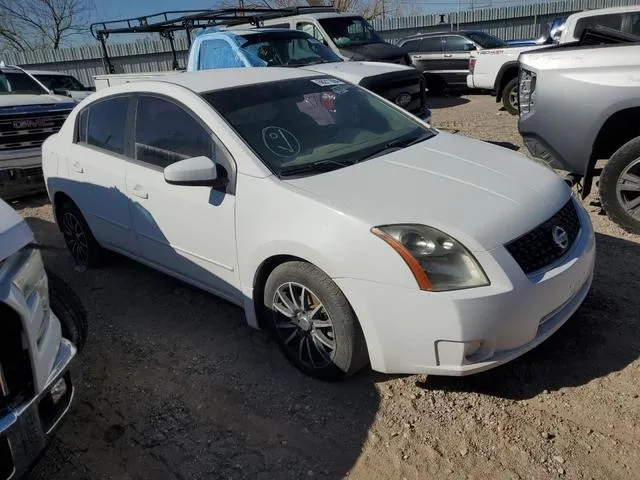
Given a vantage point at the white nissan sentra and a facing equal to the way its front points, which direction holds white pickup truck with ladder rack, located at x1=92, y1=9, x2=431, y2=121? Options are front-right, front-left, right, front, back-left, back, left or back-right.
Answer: back-left

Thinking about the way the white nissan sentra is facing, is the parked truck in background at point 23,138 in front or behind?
behind

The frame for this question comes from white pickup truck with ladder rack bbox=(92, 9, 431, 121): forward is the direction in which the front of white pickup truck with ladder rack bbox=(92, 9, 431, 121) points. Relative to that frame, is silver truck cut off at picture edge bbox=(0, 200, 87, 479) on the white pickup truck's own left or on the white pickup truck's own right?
on the white pickup truck's own right

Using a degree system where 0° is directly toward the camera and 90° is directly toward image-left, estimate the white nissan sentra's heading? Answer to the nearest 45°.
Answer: approximately 315°
